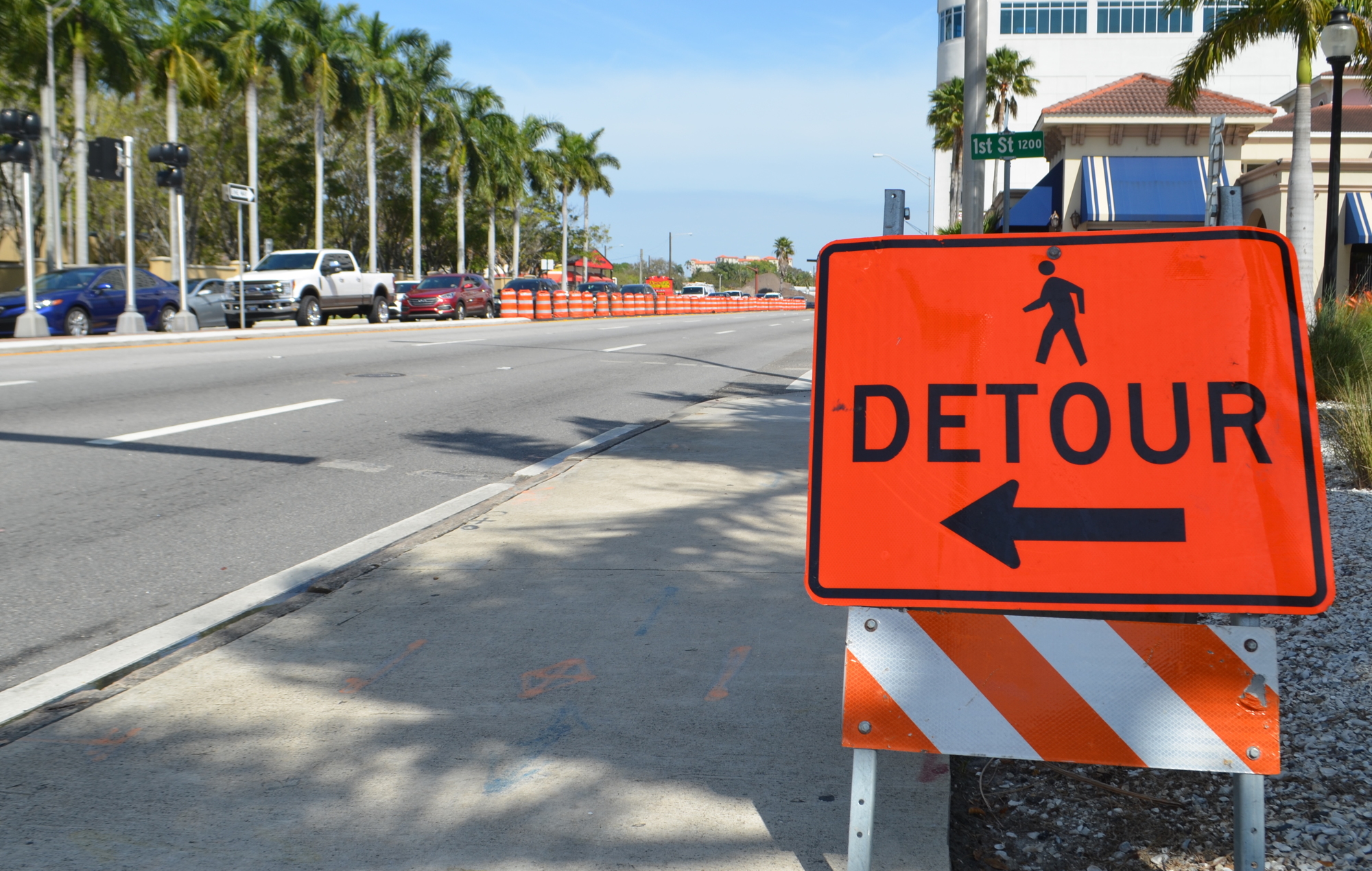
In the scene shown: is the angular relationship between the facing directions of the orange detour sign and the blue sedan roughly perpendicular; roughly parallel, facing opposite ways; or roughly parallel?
roughly parallel

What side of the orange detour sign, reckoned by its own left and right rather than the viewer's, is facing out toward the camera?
front

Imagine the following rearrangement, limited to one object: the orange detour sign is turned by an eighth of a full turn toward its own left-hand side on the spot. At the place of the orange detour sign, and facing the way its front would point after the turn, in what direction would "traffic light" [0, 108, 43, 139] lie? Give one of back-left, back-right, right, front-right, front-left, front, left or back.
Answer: back

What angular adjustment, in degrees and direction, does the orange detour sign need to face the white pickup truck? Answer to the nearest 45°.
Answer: approximately 135° to its right

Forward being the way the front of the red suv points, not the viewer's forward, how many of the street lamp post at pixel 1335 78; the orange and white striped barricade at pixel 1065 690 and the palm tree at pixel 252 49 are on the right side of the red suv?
1

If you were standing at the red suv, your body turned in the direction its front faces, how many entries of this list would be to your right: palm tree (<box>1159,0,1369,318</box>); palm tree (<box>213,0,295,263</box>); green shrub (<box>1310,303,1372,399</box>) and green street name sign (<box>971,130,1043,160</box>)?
1

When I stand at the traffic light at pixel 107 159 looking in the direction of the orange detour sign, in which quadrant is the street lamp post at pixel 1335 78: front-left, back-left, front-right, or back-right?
front-left

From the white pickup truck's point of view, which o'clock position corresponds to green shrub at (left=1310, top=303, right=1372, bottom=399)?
The green shrub is roughly at 10 o'clock from the white pickup truck.

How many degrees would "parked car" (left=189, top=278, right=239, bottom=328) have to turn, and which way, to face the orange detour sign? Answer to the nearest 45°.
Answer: approximately 45° to its left

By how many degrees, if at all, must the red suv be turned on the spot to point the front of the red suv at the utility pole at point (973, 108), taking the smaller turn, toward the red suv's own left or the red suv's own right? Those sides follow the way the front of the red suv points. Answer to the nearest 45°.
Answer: approximately 45° to the red suv's own left

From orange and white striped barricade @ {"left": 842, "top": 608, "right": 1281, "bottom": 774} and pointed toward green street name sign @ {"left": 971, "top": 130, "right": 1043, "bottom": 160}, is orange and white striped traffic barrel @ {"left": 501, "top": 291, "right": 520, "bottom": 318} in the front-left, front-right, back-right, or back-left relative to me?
front-left

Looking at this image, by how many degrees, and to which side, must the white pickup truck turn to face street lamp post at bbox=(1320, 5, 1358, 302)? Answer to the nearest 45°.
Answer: approximately 90° to its left

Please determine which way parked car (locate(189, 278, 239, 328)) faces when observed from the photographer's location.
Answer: facing the viewer and to the left of the viewer

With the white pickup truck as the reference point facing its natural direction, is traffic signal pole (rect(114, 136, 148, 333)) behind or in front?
in front
